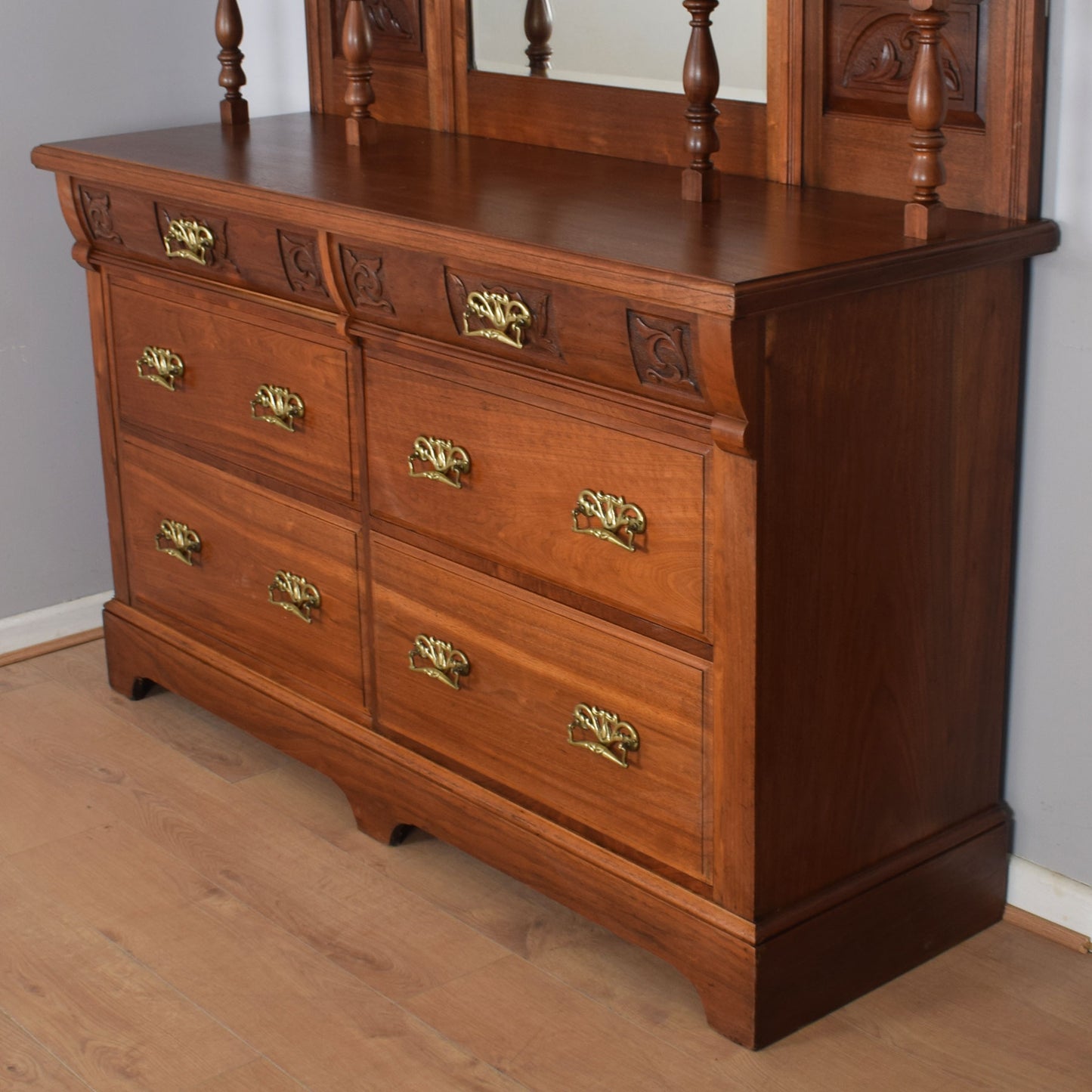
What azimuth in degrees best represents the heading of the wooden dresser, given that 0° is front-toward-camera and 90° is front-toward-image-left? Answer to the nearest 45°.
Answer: approximately 45°
